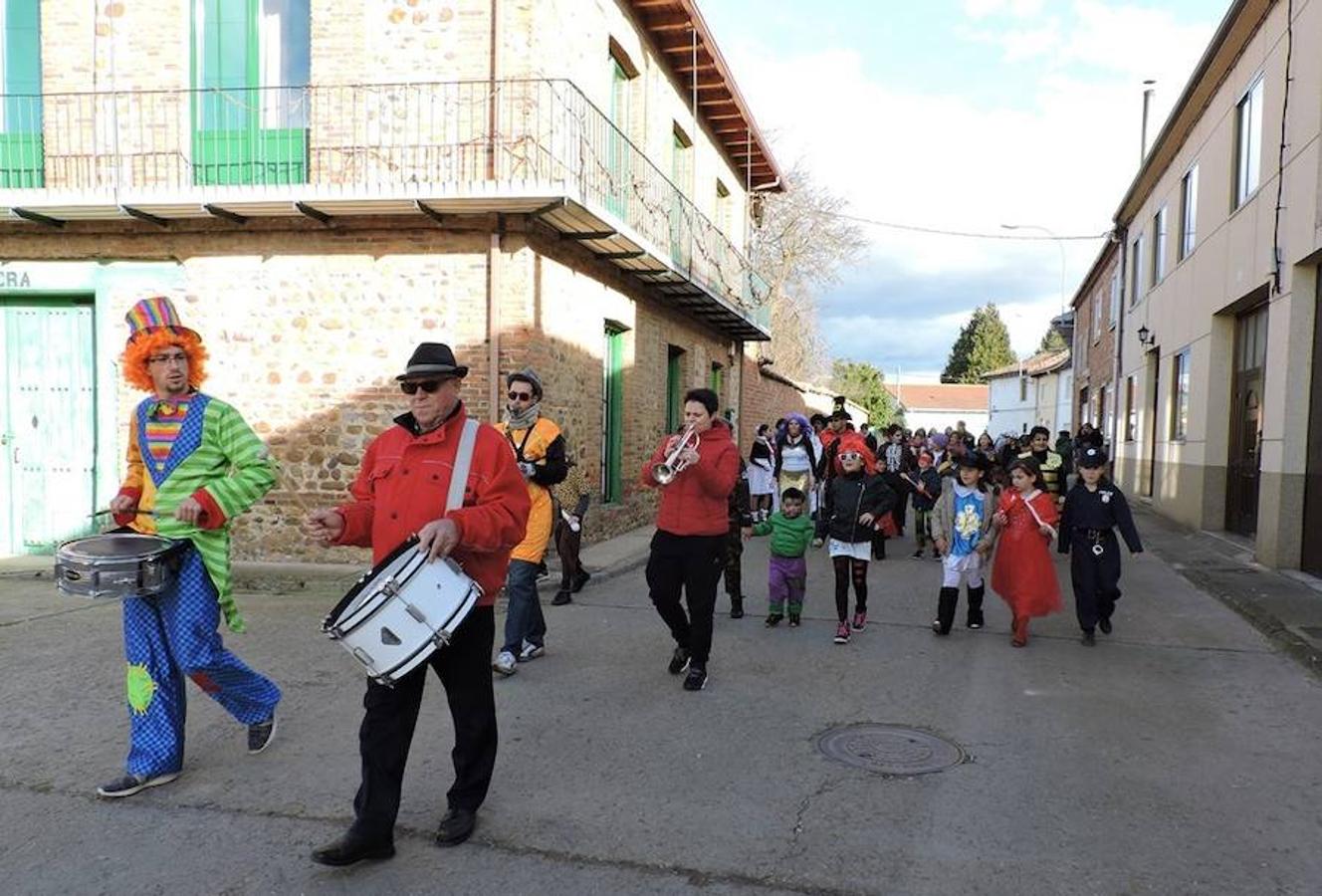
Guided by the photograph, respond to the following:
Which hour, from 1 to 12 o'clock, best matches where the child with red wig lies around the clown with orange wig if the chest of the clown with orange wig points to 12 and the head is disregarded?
The child with red wig is roughly at 7 o'clock from the clown with orange wig.

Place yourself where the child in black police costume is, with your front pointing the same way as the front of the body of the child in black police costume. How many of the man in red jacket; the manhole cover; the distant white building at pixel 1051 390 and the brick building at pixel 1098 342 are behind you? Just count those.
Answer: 2

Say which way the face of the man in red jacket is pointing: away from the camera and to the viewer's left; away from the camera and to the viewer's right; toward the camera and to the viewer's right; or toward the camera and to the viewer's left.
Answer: toward the camera and to the viewer's left

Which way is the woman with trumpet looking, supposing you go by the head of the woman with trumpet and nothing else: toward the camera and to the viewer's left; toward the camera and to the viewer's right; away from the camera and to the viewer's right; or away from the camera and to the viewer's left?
toward the camera and to the viewer's left

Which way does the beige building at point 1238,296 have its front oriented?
to the viewer's left

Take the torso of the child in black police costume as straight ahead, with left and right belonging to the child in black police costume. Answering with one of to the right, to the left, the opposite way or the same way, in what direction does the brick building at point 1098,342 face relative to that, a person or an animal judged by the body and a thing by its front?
to the right

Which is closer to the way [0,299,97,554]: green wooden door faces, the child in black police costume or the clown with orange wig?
the clown with orange wig

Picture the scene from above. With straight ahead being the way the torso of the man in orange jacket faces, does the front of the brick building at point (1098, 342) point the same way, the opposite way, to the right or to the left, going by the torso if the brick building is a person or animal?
to the right

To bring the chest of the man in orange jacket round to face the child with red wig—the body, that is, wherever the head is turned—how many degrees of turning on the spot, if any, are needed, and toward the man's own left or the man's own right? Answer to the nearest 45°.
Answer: approximately 135° to the man's own left

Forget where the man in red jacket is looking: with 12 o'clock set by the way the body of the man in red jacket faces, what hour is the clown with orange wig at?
The clown with orange wig is roughly at 3 o'clock from the man in red jacket.

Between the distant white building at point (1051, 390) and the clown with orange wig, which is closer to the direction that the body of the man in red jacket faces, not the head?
the clown with orange wig

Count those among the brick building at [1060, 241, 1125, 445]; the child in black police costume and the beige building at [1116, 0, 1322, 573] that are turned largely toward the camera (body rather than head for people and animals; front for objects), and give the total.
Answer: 1

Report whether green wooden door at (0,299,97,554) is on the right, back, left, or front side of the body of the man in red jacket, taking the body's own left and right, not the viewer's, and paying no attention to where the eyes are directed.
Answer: right

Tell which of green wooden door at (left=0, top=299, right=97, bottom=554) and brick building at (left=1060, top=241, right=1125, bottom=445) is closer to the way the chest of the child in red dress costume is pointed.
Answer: the green wooden door

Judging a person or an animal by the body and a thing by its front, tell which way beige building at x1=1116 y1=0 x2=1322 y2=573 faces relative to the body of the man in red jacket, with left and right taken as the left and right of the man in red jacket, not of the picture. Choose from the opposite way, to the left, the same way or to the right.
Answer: to the right
